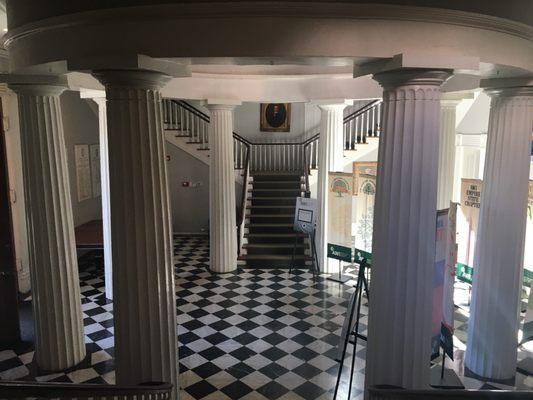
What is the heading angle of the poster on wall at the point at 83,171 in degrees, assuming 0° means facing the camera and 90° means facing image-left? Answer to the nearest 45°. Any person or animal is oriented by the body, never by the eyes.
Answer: approximately 315°

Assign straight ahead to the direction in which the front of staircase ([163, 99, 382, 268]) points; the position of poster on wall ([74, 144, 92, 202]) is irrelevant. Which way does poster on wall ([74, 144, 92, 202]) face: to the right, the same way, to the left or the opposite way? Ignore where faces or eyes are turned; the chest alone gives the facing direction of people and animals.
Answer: to the left

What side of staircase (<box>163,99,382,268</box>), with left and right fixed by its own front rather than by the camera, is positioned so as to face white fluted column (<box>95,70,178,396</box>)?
front

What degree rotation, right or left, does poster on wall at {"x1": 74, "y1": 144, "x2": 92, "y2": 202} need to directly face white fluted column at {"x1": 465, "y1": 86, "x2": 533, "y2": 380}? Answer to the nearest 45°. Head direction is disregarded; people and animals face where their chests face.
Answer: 0° — it already faces it

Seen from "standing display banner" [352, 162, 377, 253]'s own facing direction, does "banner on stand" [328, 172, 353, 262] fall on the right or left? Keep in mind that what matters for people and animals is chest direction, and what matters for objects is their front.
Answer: on its right

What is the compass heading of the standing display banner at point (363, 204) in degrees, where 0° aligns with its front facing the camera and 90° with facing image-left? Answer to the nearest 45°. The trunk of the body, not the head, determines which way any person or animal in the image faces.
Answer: approximately 45°

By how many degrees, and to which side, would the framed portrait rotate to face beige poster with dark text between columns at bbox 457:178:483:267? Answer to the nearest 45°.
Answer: approximately 45° to its left

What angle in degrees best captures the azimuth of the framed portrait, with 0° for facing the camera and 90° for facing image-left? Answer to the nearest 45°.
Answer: approximately 0°

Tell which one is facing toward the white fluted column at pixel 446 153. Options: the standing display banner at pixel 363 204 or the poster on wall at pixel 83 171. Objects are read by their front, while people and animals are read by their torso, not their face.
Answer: the poster on wall at pixel 83 171

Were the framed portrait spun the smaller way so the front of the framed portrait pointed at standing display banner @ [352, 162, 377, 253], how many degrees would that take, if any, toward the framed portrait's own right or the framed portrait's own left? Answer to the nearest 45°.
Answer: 0° — it already faces it

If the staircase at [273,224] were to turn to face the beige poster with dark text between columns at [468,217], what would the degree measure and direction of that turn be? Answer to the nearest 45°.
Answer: approximately 45° to its left
